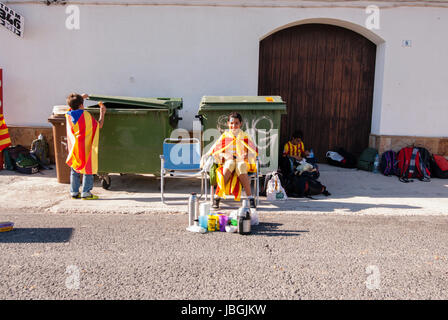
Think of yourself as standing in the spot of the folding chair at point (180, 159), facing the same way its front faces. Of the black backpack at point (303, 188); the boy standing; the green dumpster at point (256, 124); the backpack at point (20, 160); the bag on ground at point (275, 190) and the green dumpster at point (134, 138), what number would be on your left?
3

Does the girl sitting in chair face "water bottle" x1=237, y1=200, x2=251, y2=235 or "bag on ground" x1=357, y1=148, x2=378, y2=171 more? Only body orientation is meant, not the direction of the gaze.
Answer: the water bottle

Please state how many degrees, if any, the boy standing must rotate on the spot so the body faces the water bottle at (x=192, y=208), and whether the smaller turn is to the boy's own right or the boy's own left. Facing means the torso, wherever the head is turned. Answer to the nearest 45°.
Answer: approximately 90° to the boy's own right

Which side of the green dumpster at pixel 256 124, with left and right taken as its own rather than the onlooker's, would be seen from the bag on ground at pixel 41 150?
right

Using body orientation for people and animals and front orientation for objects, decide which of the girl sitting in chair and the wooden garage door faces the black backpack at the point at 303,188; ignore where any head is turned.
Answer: the wooden garage door

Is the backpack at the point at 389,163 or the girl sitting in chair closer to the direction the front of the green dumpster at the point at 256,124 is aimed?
the girl sitting in chair

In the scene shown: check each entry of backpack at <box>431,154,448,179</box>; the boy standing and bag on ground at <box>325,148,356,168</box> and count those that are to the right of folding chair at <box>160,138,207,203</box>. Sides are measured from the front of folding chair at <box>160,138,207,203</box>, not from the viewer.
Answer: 1

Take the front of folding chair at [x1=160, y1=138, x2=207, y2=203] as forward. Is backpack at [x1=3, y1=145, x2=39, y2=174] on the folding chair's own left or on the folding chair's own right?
on the folding chair's own right

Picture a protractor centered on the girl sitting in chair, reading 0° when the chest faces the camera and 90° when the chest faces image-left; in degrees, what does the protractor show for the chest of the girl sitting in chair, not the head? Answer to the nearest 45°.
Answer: approximately 0°

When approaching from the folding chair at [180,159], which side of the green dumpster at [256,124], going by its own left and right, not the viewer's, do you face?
front
